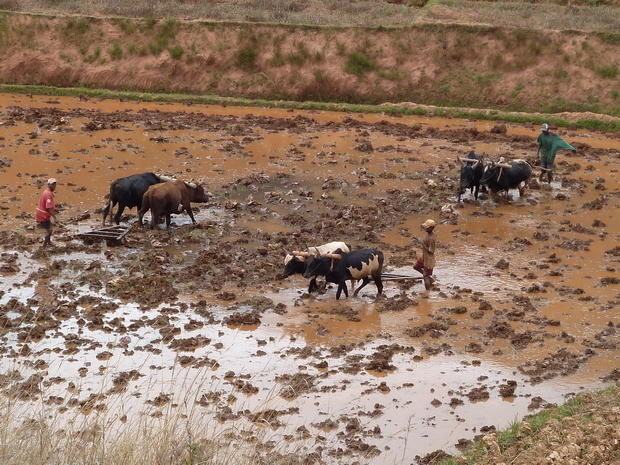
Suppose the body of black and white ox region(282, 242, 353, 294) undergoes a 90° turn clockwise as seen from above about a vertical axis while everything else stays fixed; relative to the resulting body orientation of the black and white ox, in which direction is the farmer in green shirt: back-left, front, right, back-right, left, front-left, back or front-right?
front-right

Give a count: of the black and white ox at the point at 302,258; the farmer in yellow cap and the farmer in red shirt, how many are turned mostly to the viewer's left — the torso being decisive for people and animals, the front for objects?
2

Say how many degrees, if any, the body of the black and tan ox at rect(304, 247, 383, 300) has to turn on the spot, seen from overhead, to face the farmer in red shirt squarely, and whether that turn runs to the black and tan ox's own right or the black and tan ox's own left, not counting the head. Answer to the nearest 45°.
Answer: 0° — it already faces them

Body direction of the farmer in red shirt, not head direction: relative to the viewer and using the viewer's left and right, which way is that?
facing to the right of the viewer

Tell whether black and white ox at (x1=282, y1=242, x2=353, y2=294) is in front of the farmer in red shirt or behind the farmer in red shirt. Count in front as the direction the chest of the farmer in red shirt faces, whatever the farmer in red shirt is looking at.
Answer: in front

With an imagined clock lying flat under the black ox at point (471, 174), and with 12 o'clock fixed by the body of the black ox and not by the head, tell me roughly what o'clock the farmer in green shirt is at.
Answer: The farmer in green shirt is roughly at 6 o'clock from the black ox.

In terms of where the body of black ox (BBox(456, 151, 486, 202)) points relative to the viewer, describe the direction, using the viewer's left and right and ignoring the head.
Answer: facing the viewer and to the left of the viewer

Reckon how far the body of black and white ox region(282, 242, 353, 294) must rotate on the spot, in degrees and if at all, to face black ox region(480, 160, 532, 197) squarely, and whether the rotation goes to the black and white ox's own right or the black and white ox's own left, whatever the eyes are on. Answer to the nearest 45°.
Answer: approximately 135° to the black and white ox's own right

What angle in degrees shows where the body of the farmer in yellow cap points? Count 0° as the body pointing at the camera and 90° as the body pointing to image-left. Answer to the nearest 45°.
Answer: approximately 90°

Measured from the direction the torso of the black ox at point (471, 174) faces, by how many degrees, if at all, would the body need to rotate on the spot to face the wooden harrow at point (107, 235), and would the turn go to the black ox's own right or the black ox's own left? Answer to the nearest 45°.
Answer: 0° — it already faces it

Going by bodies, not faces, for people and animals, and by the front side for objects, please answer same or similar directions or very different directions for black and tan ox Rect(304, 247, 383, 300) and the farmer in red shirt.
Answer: very different directions

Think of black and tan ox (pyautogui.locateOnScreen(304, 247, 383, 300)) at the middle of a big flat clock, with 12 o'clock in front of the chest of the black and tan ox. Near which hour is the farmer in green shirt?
The farmer in green shirt is roughly at 4 o'clock from the black and tan ox.

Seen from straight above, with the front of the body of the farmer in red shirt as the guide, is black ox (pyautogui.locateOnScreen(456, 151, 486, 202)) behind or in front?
in front

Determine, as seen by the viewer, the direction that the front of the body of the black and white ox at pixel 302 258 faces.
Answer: to the viewer's left

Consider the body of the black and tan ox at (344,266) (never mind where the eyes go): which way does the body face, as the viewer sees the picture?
to the viewer's left

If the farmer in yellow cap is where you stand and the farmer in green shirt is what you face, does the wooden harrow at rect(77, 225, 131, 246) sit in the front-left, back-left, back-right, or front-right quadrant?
back-left

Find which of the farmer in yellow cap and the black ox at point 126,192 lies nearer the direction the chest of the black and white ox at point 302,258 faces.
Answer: the black ox
